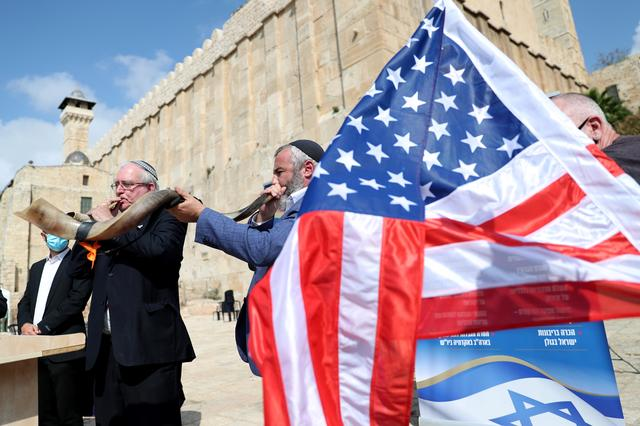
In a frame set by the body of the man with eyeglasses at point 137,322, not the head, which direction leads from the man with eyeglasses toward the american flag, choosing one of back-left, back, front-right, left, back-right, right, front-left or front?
left

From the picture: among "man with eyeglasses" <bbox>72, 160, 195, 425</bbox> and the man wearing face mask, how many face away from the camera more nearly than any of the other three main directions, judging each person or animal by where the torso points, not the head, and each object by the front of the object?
0

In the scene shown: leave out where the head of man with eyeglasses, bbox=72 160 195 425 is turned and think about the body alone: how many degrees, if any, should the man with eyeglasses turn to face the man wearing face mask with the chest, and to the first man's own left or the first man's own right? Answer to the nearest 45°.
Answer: approximately 90° to the first man's own right

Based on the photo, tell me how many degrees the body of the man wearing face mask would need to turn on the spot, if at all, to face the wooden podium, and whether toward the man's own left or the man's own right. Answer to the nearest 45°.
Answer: approximately 45° to the man's own left

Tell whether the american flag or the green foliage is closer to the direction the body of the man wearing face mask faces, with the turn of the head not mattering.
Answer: the american flag

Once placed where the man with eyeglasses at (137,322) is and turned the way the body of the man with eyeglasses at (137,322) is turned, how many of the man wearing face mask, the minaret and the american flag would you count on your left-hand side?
1

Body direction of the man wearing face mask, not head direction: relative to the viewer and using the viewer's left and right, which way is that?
facing the viewer and to the left of the viewer

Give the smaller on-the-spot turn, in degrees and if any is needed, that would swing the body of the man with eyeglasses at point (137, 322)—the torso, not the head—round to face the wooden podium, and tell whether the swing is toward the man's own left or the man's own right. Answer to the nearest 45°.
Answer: approximately 45° to the man's own right

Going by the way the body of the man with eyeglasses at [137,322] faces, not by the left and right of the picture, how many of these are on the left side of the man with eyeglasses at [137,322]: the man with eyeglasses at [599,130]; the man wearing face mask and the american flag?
2

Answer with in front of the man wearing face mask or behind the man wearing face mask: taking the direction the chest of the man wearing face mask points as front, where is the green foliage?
behind

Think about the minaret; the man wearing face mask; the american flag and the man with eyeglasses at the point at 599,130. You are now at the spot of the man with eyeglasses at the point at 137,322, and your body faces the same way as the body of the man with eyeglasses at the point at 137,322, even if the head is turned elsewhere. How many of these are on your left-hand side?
2
